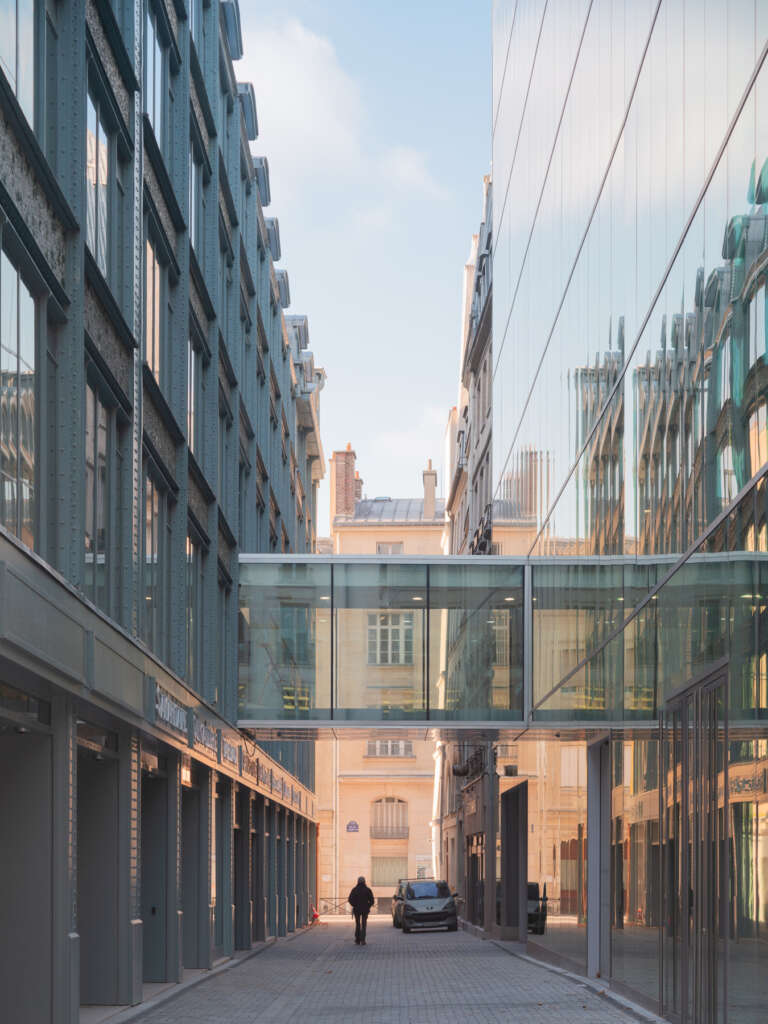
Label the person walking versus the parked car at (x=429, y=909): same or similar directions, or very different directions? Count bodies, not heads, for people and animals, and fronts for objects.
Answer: very different directions

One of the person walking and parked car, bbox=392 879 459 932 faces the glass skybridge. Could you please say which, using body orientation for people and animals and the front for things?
the parked car

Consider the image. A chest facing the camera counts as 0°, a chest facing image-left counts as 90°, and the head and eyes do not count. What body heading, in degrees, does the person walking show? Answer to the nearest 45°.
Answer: approximately 180°

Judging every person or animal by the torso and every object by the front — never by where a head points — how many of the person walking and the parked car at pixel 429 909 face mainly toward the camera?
1

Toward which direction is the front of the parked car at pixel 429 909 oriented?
toward the camera

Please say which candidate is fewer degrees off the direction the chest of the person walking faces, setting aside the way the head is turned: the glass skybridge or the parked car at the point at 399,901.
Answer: the parked car

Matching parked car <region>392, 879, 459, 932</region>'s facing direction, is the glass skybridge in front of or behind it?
in front
